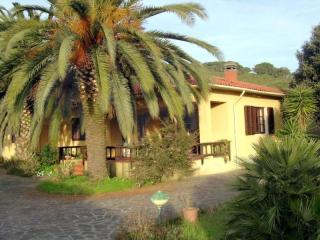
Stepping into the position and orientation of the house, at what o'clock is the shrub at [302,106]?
The shrub is roughly at 8 o'clock from the house.

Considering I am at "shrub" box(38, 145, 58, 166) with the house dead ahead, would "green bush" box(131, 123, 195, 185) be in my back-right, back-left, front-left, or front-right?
front-right

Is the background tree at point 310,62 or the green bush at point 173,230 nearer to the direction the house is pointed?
the green bush

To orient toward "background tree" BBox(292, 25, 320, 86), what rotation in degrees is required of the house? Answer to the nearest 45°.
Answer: approximately 135° to its left

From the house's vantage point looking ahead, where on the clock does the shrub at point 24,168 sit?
The shrub is roughly at 2 o'clock from the house.

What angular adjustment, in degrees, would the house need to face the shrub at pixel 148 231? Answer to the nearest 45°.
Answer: approximately 45° to its left

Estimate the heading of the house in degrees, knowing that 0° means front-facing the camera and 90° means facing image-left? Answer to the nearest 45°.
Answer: approximately 45°

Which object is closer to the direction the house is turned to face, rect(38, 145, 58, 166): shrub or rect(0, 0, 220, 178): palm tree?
the palm tree

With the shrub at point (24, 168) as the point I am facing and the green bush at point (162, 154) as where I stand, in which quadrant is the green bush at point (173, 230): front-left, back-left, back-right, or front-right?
back-left

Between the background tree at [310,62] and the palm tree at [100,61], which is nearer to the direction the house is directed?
the palm tree

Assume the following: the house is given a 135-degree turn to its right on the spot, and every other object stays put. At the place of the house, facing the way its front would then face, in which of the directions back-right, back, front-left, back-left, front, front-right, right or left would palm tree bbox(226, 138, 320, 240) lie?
back

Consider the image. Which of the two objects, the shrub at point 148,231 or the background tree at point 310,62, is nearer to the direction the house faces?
the shrub

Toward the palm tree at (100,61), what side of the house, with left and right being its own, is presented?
front

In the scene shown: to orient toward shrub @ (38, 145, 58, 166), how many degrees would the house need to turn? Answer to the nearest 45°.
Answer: approximately 45° to its right

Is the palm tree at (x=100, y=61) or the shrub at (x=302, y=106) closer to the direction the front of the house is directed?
the palm tree
